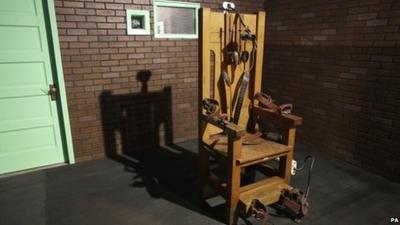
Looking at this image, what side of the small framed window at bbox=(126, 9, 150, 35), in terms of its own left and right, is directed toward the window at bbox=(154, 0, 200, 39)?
left

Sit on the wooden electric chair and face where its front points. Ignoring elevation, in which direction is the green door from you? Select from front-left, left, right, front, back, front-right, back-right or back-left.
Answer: back-right

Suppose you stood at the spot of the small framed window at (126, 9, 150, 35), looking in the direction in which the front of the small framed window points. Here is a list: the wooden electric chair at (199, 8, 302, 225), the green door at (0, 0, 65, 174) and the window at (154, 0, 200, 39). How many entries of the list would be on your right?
1

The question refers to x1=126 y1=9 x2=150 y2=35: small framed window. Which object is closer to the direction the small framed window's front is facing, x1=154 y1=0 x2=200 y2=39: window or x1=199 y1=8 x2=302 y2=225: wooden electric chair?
the wooden electric chair

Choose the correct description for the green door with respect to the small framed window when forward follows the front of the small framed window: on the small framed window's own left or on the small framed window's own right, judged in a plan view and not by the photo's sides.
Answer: on the small framed window's own right

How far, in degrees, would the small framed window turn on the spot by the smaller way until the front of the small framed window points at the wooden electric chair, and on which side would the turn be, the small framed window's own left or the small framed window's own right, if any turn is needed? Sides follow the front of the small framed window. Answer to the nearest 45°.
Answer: approximately 45° to the small framed window's own left

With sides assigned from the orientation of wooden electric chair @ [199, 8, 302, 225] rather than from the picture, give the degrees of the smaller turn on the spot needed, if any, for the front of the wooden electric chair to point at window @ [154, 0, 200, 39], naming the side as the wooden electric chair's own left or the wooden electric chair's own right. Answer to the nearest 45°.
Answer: approximately 180°
